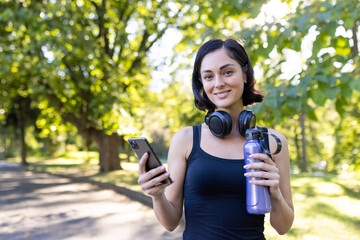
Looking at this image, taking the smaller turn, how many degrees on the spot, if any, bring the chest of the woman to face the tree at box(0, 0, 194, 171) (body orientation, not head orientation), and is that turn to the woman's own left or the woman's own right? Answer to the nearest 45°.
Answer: approximately 135° to the woman's own right

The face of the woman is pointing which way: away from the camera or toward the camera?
toward the camera

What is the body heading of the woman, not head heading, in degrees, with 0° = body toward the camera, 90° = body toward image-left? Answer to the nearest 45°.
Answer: approximately 0°
